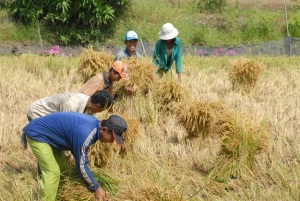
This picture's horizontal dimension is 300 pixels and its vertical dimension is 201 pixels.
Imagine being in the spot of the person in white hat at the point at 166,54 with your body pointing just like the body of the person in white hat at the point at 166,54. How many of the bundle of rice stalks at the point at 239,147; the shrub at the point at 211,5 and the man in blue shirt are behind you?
1

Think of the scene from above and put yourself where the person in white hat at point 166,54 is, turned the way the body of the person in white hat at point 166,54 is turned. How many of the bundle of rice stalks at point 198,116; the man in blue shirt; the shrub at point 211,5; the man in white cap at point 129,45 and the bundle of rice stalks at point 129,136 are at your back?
1

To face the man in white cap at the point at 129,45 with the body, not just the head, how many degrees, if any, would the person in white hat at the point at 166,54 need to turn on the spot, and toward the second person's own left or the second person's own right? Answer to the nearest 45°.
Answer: approximately 45° to the second person's own right

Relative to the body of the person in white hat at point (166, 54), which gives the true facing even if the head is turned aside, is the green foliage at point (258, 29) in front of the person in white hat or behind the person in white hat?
behind

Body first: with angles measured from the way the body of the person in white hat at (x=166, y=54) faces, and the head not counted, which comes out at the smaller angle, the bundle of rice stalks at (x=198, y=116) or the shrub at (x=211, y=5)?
the bundle of rice stalks

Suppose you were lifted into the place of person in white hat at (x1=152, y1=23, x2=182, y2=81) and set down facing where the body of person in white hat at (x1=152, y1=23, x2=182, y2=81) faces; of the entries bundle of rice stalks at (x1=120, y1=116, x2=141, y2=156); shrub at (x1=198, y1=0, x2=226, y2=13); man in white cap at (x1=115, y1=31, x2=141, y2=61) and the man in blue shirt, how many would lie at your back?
1

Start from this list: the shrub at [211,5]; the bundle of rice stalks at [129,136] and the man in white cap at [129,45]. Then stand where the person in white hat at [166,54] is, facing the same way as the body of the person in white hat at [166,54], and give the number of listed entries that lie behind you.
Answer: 1

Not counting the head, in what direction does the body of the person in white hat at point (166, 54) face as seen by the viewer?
toward the camera

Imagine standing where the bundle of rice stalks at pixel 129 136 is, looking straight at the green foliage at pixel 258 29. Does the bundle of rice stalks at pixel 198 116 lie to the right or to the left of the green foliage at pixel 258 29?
right

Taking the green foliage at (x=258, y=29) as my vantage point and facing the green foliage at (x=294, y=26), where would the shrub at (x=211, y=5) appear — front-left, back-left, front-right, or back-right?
back-left

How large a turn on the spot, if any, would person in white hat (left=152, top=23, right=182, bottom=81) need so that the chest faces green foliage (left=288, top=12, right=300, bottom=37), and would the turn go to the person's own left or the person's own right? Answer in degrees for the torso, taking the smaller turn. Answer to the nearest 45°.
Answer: approximately 135° to the person's own left

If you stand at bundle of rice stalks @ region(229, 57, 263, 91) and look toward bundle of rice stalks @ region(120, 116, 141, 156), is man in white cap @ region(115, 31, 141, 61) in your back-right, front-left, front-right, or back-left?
front-right

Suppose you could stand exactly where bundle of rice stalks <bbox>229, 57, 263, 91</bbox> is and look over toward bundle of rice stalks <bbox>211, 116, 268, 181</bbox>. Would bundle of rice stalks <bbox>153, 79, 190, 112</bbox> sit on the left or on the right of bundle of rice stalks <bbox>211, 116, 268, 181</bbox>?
right

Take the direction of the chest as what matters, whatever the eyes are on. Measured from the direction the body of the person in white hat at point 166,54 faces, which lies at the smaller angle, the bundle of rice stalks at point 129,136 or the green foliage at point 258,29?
the bundle of rice stalks

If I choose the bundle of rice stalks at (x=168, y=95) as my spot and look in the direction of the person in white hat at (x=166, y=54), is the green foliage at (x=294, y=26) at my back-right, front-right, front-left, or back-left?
front-right

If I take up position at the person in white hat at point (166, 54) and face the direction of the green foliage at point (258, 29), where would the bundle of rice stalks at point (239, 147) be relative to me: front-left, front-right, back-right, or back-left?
back-right

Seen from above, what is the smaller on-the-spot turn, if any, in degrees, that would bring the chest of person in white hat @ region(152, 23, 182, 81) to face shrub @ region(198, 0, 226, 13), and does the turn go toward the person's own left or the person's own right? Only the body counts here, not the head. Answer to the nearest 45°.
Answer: approximately 180°
